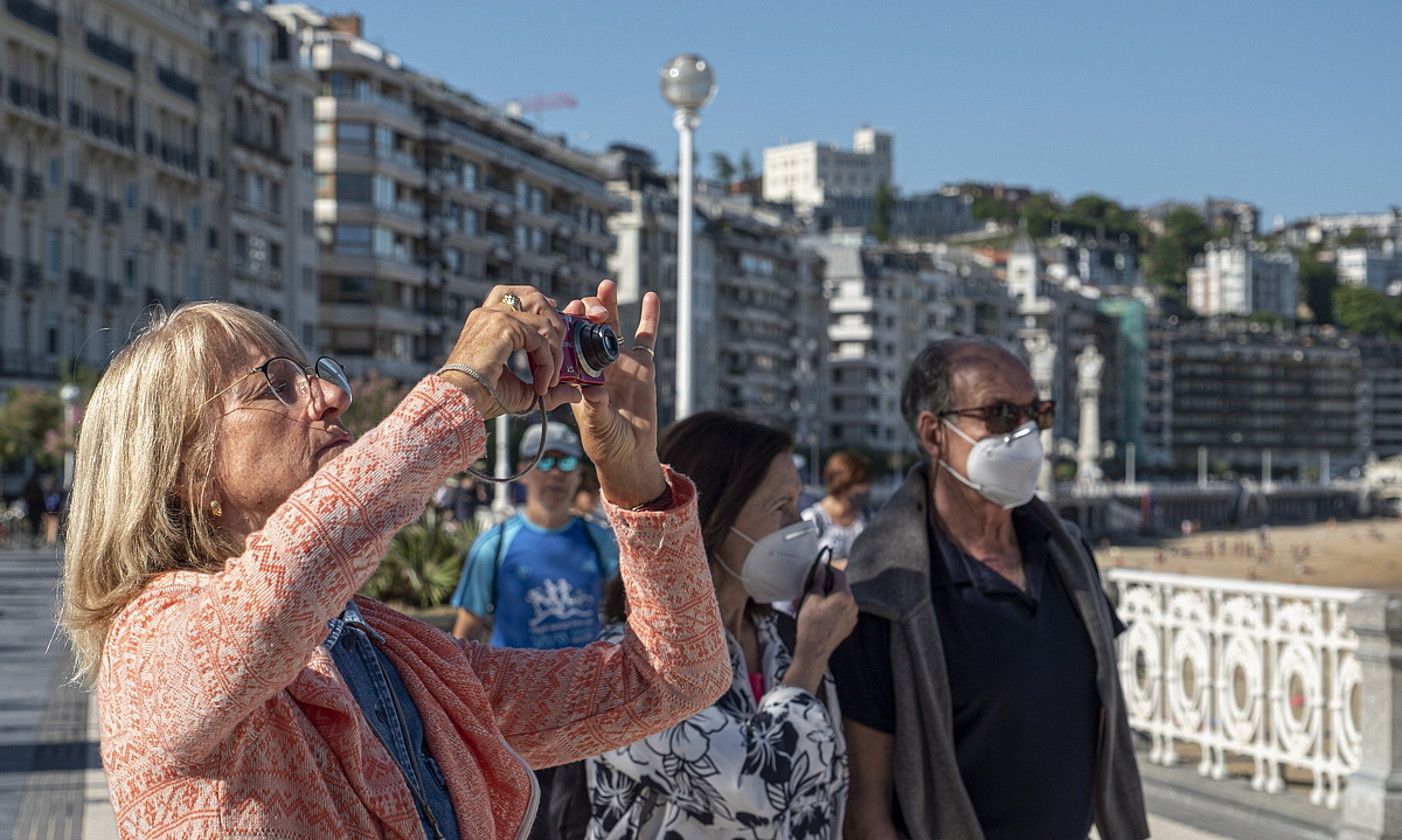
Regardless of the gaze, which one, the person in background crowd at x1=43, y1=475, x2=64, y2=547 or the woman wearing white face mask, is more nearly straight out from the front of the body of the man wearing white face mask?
the woman wearing white face mask

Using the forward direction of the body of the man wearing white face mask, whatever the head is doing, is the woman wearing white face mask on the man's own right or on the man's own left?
on the man's own right

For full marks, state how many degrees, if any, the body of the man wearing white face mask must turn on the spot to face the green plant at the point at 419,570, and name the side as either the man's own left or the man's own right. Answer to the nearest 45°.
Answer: approximately 180°

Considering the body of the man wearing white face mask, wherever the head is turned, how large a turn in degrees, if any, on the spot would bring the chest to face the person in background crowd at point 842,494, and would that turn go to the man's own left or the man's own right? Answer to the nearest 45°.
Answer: approximately 135° to the man's own left

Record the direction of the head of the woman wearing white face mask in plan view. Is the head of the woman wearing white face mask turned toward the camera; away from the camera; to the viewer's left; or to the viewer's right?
to the viewer's right

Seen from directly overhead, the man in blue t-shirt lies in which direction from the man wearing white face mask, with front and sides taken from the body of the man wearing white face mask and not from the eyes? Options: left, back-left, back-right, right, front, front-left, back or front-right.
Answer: back

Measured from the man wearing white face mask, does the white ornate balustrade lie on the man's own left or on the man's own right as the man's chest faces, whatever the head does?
on the man's own left

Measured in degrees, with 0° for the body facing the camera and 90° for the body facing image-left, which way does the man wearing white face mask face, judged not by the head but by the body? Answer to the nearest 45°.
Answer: approximately 315°

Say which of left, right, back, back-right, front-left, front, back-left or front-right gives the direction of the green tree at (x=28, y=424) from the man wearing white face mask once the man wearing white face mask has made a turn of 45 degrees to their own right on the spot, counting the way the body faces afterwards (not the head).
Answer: back-right
